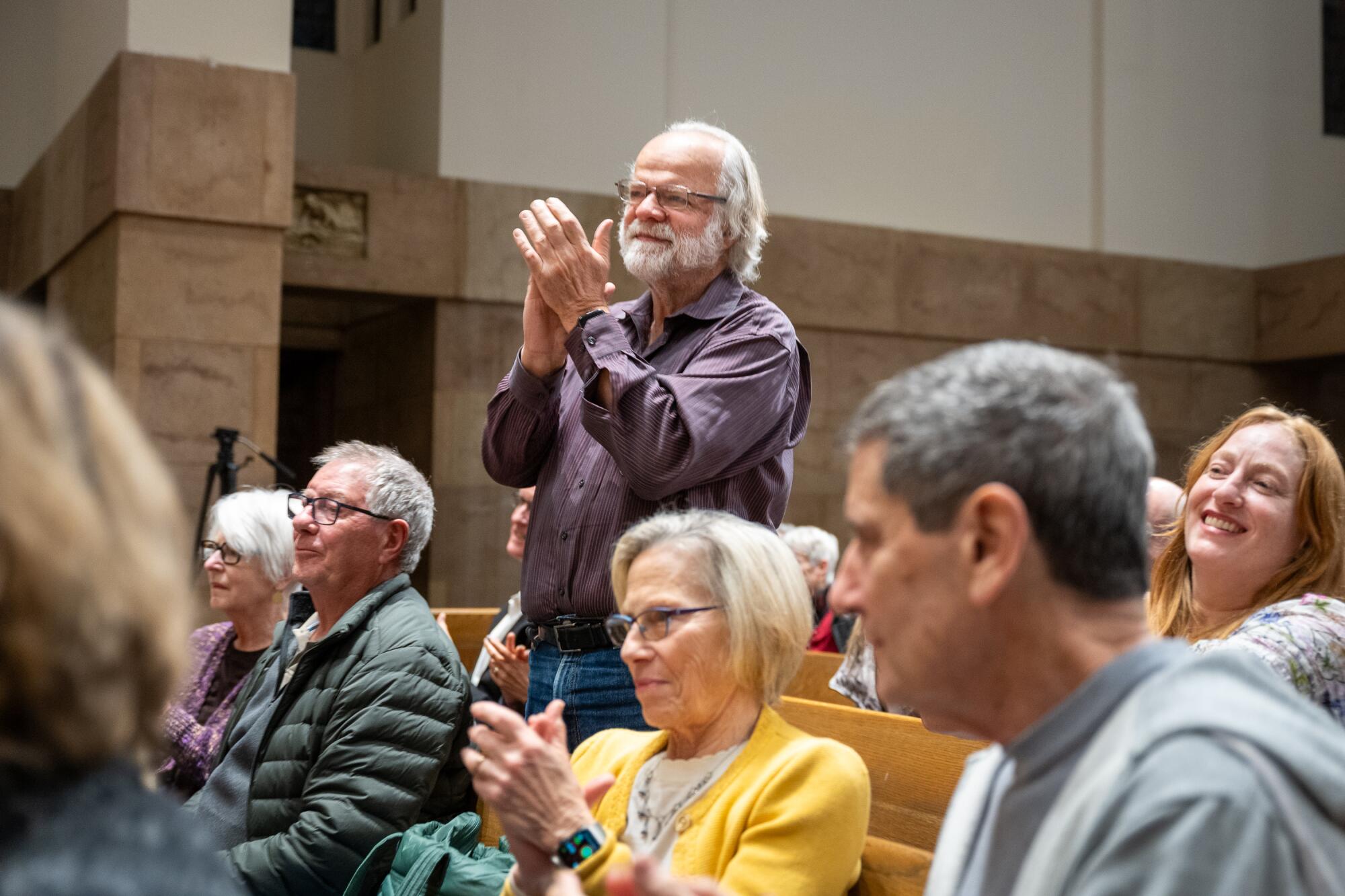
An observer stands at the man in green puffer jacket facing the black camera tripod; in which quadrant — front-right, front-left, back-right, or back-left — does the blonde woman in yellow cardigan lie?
back-right

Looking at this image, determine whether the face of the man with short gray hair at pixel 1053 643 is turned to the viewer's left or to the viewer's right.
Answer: to the viewer's left

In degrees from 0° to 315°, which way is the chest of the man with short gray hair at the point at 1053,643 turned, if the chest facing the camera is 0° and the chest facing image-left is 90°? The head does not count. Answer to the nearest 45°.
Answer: approximately 90°

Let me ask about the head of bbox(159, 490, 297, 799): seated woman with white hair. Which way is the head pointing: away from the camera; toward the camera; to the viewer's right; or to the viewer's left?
to the viewer's left

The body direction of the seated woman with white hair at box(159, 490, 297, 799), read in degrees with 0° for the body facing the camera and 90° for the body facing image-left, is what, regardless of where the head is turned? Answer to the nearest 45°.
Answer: approximately 45°

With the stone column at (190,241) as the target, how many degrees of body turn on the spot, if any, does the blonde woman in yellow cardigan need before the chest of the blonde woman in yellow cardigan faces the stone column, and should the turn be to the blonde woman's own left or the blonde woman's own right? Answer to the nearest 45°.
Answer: approximately 90° to the blonde woman's own right

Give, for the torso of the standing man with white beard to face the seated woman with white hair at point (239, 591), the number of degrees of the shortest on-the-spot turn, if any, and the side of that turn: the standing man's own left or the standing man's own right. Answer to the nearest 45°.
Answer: approximately 90° to the standing man's own right

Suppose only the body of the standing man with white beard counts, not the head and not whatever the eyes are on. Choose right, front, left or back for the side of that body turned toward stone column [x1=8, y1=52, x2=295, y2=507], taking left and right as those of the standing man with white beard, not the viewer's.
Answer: right
